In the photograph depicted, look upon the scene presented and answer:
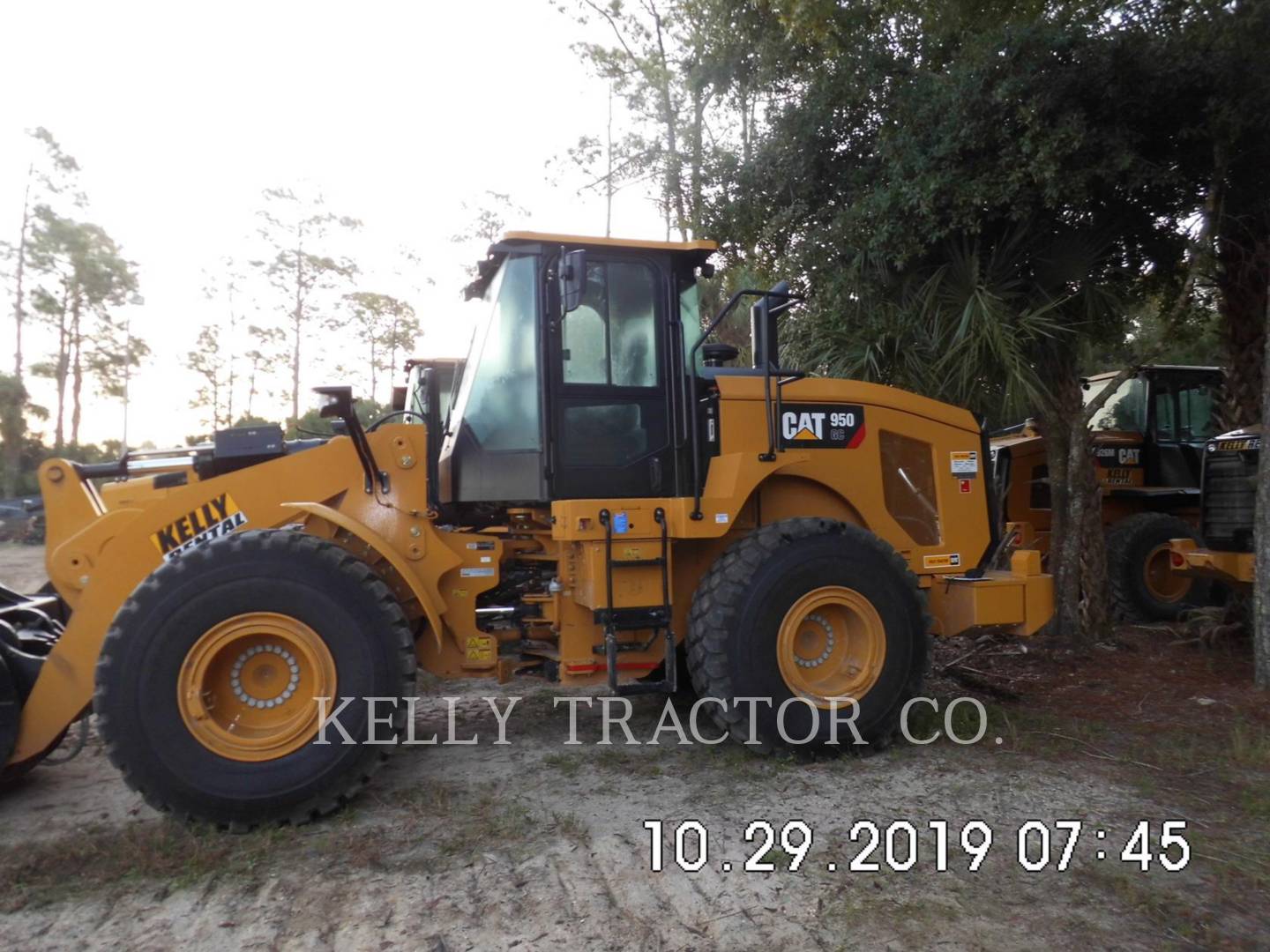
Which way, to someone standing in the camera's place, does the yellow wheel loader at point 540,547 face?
facing to the left of the viewer

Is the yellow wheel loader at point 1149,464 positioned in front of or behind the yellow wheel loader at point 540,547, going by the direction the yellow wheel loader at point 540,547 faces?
behind

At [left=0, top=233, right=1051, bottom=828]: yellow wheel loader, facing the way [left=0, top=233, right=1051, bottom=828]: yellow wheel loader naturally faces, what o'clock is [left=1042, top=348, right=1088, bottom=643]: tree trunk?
The tree trunk is roughly at 5 o'clock from the yellow wheel loader.
